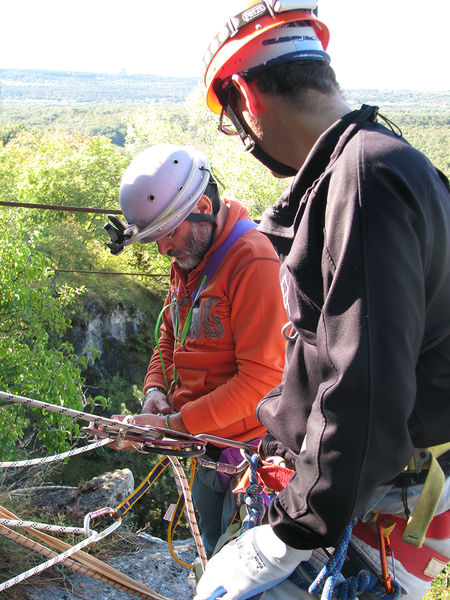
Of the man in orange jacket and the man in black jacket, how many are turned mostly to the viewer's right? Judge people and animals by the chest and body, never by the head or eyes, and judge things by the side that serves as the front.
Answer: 0

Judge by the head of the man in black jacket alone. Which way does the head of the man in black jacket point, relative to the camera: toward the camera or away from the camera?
away from the camera

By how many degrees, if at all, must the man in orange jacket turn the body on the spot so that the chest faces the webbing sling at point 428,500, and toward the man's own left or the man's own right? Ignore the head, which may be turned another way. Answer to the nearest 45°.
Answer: approximately 45° to the man's own left

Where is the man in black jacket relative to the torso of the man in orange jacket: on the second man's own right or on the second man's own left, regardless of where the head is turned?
on the second man's own left

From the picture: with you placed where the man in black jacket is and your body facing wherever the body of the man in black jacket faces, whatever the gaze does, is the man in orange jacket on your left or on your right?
on your right

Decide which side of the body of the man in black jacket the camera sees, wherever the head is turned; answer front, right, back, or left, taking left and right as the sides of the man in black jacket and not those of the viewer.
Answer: left
